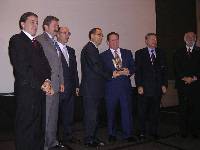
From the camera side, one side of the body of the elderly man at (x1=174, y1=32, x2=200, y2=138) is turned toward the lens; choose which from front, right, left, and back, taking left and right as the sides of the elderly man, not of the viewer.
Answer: front

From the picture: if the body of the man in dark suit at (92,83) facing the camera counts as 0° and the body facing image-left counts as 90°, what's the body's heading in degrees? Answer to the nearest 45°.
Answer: approximately 270°

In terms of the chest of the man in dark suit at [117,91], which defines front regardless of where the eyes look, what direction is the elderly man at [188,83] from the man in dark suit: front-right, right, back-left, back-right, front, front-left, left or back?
left

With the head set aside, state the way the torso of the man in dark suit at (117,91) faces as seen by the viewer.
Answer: toward the camera

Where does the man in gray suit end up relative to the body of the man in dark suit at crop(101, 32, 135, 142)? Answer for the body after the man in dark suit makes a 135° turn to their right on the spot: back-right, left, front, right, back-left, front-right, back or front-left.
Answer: left

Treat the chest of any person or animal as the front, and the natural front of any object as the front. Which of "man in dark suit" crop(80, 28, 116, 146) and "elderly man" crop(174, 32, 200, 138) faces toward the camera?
the elderly man

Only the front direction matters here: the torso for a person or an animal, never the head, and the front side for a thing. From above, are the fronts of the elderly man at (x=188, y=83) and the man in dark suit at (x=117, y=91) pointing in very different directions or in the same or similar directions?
same or similar directions

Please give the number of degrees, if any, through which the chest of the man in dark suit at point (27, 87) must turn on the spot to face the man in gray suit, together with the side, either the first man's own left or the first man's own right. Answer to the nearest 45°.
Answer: approximately 90° to the first man's own left

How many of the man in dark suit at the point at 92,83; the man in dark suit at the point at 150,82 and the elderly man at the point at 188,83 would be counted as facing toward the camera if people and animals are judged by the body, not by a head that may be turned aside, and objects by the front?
2

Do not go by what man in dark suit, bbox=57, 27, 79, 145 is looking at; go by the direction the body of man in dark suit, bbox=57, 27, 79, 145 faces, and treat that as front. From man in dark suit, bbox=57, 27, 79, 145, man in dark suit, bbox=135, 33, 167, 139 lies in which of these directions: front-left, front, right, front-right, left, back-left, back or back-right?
front-left

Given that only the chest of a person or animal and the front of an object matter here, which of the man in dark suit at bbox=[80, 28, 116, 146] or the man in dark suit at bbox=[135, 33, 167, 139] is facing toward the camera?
the man in dark suit at bbox=[135, 33, 167, 139]

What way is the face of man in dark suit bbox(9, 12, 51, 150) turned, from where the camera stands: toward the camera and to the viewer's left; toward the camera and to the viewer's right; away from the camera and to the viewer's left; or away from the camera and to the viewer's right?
toward the camera and to the viewer's right

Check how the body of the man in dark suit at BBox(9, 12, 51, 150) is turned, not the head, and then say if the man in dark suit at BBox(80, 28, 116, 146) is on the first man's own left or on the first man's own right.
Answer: on the first man's own left

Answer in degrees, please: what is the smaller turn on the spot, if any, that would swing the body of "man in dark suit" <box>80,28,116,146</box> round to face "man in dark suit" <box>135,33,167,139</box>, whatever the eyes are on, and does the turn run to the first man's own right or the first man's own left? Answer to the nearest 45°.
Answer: approximately 45° to the first man's own left

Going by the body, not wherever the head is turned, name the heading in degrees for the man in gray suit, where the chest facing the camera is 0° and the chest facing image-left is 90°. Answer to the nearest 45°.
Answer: approximately 315°
